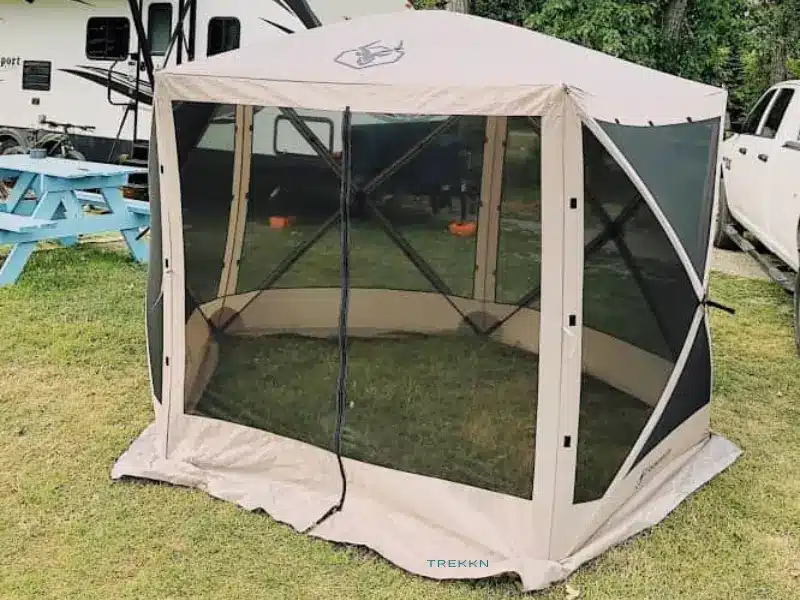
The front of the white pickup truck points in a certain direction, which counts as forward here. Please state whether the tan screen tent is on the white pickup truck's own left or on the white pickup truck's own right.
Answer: on the white pickup truck's own left

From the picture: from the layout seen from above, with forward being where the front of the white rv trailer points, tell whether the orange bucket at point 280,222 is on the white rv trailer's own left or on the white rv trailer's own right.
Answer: on the white rv trailer's own right

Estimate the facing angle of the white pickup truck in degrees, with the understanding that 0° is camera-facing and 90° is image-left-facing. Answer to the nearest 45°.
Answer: approximately 135°

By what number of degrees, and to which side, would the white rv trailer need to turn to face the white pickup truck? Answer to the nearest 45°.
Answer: approximately 45° to its right

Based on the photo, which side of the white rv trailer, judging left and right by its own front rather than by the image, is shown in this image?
right
